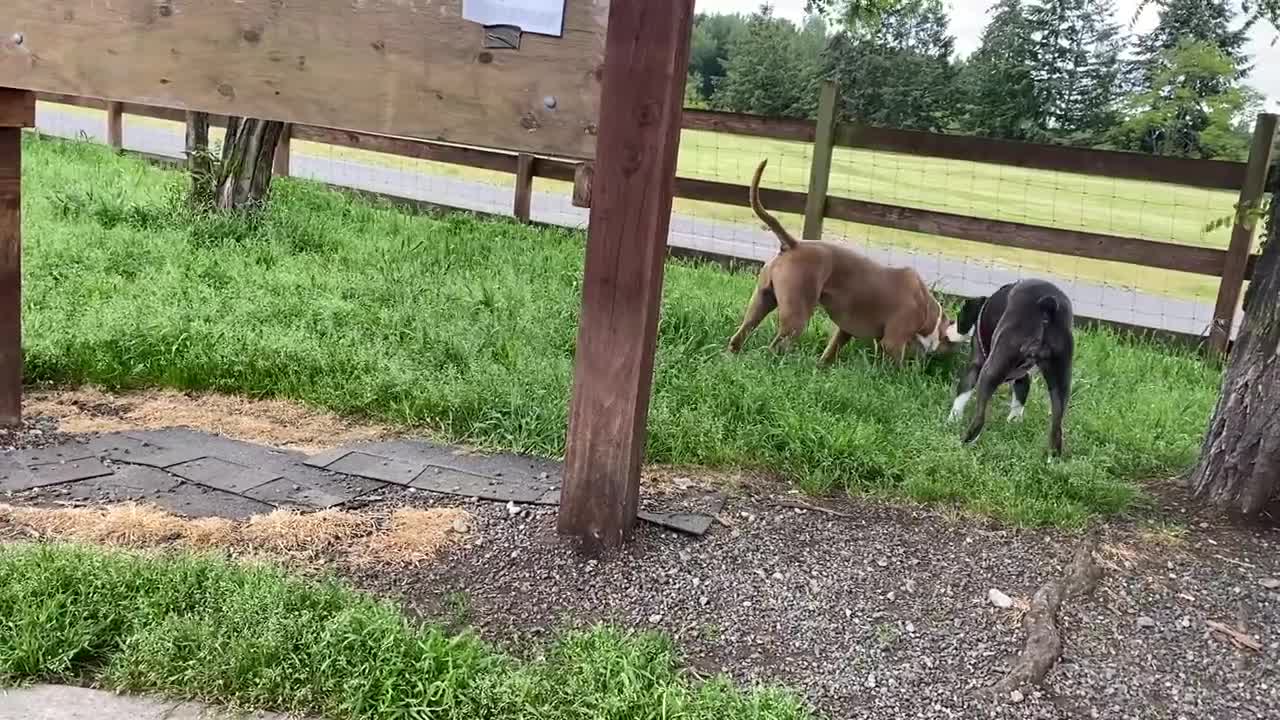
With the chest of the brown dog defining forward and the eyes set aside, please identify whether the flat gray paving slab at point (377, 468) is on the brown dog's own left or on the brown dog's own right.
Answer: on the brown dog's own right

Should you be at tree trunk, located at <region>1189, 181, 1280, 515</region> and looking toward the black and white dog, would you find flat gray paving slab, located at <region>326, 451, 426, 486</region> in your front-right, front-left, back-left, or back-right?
front-left

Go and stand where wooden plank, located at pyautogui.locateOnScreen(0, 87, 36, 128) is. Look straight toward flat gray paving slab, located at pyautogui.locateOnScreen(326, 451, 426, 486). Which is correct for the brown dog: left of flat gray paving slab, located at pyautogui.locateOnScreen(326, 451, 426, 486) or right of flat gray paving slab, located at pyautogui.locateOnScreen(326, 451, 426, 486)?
left

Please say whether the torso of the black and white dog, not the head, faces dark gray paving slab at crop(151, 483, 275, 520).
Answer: no

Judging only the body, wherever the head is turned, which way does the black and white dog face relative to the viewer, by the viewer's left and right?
facing away from the viewer and to the left of the viewer

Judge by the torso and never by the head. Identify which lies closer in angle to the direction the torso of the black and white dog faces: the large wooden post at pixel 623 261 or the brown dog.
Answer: the brown dog

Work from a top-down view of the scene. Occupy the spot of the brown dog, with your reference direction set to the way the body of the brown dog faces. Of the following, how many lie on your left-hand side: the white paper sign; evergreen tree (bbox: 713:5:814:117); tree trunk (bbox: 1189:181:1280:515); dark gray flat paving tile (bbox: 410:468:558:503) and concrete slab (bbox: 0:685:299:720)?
1

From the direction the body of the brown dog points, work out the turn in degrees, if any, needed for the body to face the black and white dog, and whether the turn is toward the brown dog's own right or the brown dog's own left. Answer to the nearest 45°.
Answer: approximately 45° to the brown dog's own right

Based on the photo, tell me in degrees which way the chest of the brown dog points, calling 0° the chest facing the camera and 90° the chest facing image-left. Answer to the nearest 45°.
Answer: approximately 270°

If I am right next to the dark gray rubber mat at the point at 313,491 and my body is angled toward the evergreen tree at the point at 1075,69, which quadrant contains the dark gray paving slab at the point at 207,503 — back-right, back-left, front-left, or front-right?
back-left

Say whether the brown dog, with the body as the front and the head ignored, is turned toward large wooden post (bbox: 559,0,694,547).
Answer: no

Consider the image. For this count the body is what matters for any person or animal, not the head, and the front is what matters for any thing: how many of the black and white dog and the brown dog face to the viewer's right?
1

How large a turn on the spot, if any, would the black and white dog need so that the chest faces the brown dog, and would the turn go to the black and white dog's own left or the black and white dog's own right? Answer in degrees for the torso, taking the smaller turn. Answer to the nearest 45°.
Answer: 0° — it already faces it

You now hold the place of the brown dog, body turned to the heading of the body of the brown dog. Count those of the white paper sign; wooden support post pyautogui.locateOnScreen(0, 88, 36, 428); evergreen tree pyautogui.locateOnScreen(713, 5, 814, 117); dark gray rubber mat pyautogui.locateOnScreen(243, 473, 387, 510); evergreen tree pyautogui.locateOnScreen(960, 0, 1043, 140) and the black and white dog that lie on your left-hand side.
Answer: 2

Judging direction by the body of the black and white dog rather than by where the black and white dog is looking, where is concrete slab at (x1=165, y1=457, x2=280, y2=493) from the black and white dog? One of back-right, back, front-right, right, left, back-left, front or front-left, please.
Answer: left

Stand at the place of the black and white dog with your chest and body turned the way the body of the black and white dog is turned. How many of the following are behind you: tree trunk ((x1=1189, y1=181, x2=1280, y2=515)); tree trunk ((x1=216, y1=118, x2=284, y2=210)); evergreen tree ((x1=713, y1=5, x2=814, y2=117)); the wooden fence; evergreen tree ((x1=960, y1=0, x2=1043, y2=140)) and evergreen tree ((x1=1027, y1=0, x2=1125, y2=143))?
1

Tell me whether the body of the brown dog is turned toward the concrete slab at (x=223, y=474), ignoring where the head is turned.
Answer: no
